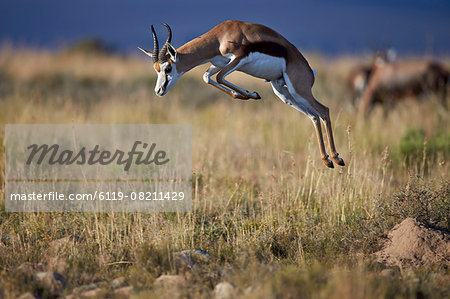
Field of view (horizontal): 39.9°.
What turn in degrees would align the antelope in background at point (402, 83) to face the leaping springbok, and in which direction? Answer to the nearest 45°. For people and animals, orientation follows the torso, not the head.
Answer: approximately 90° to its left

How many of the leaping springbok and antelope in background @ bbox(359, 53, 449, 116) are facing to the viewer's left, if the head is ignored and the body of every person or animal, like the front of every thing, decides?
2

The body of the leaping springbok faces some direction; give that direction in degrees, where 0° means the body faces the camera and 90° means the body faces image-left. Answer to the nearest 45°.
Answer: approximately 90°

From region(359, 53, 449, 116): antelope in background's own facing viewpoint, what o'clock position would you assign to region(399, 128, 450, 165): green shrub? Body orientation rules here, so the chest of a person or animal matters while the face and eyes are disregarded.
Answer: The green shrub is roughly at 9 o'clock from the antelope in background.

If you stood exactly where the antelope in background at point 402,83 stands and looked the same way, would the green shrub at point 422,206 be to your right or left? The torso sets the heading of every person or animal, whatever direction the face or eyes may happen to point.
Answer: on your left

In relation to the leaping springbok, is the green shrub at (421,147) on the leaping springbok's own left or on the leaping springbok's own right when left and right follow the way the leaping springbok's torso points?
on the leaping springbok's own right

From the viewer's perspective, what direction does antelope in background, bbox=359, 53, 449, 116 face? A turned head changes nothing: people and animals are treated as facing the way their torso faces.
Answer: to the viewer's left

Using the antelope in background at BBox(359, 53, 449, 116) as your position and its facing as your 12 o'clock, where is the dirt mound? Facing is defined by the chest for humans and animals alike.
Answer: The dirt mound is roughly at 9 o'clock from the antelope in background.
